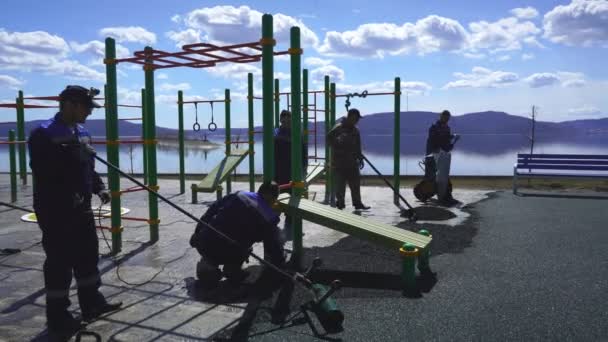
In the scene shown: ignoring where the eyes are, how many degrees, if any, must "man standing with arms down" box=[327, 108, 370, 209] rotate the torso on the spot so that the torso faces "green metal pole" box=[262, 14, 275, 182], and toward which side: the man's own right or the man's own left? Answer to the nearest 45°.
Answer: approximately 45° to the man's own right

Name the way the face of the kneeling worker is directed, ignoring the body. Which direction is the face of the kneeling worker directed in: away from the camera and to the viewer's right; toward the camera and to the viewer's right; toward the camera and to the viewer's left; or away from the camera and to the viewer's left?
away from the camera and to the viewer's right

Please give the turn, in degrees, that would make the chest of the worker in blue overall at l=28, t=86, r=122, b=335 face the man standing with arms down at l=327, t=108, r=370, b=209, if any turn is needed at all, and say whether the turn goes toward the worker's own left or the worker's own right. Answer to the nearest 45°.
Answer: approximately 90° to the worker's own left

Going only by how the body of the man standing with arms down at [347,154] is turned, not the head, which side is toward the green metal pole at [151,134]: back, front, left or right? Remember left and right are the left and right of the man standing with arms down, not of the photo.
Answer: right

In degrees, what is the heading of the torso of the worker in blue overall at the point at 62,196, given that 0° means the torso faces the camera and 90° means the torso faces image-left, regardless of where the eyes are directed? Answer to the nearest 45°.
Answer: approximately 315°

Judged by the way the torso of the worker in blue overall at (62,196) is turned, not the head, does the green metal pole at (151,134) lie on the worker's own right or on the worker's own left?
on the worker's own left

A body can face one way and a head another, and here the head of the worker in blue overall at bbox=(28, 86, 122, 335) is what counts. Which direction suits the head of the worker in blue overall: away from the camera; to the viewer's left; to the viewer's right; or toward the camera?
to the viewer's right

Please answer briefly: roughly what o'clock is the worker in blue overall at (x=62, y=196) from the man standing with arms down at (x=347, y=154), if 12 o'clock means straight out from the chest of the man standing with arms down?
The worker in blue overall is roughly at 2 o'clock from the man standing with arms down.

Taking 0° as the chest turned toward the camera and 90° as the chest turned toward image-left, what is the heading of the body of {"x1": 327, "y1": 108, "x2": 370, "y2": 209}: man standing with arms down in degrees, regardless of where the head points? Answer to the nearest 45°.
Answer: approximately 315°
